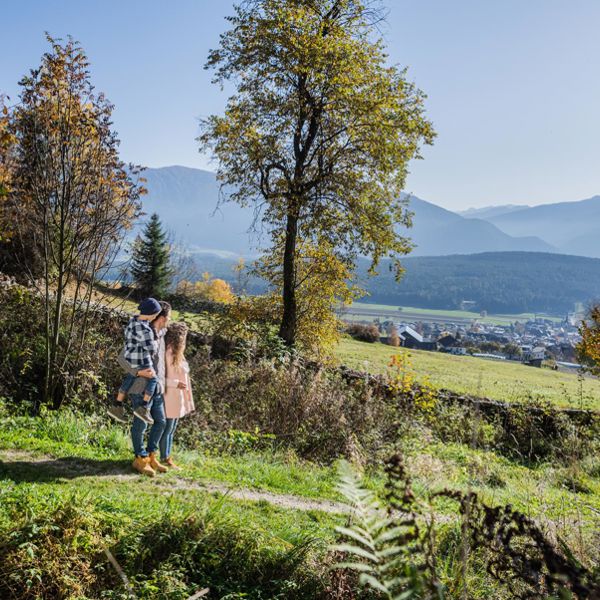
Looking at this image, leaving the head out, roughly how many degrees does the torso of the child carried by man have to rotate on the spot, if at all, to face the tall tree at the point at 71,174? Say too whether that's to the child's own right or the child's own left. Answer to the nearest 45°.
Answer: approximately 90° to the child's own left

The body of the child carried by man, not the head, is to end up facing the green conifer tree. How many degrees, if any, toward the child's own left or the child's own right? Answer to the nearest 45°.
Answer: approximately 45° to the child's own left

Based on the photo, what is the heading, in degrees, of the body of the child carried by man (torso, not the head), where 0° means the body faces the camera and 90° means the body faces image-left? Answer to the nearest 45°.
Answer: approximately 225°

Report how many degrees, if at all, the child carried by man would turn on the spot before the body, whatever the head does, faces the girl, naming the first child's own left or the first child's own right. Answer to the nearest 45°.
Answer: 0° — they already face them
